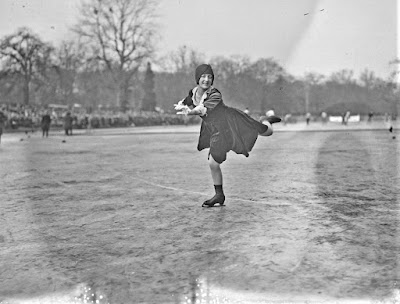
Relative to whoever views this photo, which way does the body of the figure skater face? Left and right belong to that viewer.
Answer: facing the viewer and to the left of the viewer

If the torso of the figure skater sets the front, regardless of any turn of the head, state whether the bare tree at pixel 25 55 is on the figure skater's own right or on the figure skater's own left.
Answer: on the figure skater's own right
